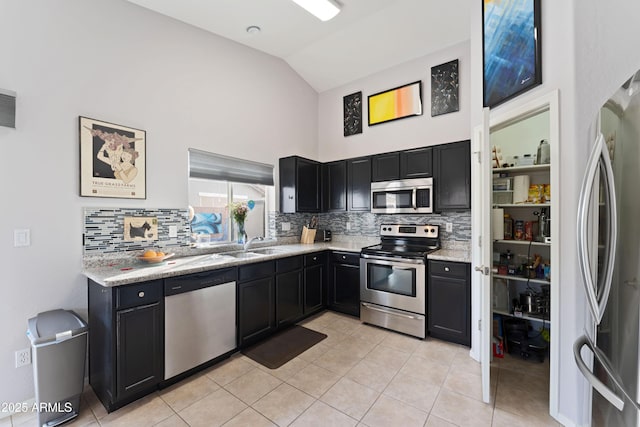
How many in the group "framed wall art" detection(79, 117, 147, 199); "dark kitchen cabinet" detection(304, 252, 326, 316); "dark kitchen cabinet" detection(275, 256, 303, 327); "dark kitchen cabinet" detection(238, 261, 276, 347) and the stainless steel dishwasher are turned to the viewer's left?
0

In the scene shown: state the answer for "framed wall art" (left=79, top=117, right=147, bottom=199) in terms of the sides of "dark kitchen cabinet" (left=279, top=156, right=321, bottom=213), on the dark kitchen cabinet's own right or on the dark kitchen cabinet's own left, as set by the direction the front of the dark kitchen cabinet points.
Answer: on the dark kitchen cabinet's own right

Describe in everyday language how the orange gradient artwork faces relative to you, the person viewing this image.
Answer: facing the viewer and to the left of the viewer

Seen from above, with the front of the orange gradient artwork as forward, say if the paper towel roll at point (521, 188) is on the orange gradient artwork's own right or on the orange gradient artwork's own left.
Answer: on the orange gradient artwork's own left

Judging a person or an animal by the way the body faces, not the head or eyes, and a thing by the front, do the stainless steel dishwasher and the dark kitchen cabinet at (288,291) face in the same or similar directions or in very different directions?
same or similar directions

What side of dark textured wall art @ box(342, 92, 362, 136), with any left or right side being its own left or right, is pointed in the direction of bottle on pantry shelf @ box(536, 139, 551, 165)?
left

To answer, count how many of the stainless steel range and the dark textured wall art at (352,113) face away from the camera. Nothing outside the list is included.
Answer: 0

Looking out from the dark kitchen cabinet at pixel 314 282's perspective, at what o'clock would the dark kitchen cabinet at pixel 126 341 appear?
the dark kitchen cabinet at pixel 126 341 is roughly at 3 o'clock from the dark kitchen cabinet at pixel 314 282.

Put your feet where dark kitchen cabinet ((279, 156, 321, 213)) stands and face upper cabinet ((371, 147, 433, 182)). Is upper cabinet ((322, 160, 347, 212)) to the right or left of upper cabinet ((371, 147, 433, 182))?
left

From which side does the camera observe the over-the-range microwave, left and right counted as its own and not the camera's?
front

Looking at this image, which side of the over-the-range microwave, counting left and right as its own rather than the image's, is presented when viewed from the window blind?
right

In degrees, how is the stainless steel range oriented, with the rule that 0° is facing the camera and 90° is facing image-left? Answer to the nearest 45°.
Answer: approximately 45°

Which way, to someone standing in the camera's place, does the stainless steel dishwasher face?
facing the viewer and to the right of the viewer

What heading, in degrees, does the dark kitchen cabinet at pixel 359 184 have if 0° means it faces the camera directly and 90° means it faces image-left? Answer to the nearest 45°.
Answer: approximately 45°

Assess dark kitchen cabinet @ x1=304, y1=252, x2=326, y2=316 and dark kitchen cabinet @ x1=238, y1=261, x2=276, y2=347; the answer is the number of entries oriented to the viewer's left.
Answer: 0
